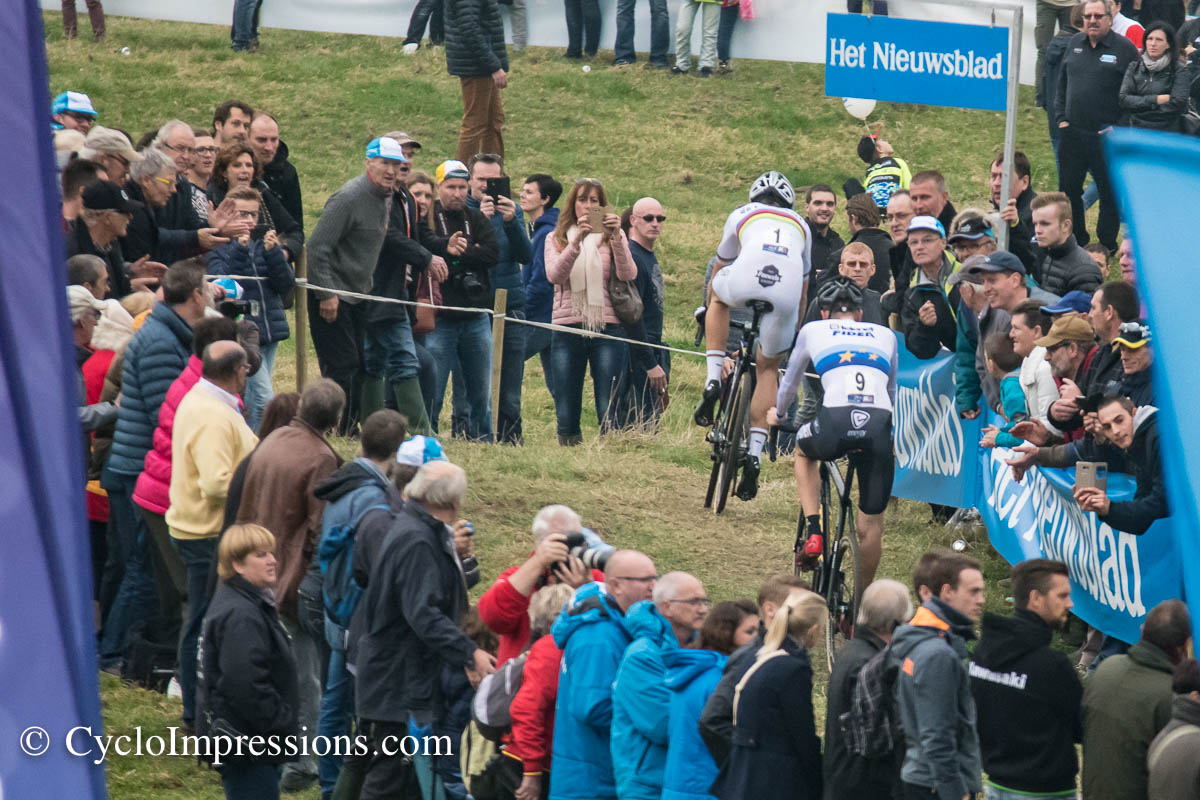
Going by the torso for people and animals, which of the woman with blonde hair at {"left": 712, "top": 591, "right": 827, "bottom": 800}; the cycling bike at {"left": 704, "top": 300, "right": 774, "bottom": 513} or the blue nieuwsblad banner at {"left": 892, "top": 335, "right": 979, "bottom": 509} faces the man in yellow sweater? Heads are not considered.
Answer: the blue nieuwsblad banner

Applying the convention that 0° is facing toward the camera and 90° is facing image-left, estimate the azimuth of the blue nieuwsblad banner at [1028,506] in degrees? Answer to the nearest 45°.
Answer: approximately 45°

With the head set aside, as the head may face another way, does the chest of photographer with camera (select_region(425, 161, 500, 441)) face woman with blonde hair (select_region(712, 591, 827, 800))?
yes

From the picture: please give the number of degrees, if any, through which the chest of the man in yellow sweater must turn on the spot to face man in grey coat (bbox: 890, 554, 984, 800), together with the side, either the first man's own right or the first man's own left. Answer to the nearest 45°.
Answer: approximately 45° to the first man's own right

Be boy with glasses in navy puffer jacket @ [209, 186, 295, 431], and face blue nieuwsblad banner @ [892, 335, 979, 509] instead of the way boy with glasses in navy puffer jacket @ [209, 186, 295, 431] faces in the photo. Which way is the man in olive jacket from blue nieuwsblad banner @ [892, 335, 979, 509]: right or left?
right

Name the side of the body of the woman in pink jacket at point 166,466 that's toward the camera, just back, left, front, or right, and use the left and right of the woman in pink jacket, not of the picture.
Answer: right

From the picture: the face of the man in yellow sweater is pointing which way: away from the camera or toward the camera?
away from the camera

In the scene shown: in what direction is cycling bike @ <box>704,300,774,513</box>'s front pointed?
away from the camera

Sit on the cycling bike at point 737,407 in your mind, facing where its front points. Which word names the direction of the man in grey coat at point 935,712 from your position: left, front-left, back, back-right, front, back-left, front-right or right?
back
